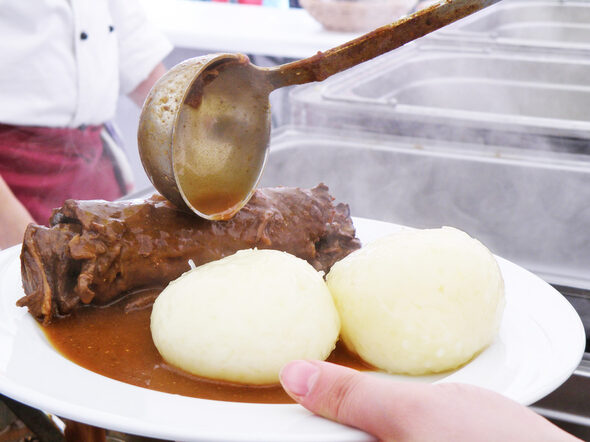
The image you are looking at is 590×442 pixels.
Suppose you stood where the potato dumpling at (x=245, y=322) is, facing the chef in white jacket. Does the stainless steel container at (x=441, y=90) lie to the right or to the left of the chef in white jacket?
right

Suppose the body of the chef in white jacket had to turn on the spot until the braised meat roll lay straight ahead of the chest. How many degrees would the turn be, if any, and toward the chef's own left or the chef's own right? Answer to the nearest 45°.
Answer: approximately 45° to the chef's own right

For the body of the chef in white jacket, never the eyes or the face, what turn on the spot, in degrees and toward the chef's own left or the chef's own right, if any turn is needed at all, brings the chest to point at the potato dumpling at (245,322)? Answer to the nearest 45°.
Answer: approximately 45° to the chef's own right

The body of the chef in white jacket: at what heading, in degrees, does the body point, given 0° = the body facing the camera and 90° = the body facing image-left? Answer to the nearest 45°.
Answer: approximately 315°

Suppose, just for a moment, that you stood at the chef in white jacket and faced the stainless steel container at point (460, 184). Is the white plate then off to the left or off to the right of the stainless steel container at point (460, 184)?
right

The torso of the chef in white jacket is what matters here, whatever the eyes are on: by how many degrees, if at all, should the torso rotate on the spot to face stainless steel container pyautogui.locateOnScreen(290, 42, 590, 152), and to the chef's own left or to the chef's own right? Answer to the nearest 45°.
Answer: approximately 45° to the chef's own left

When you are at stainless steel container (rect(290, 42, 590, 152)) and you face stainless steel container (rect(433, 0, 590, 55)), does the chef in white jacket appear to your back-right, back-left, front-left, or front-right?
back-left
